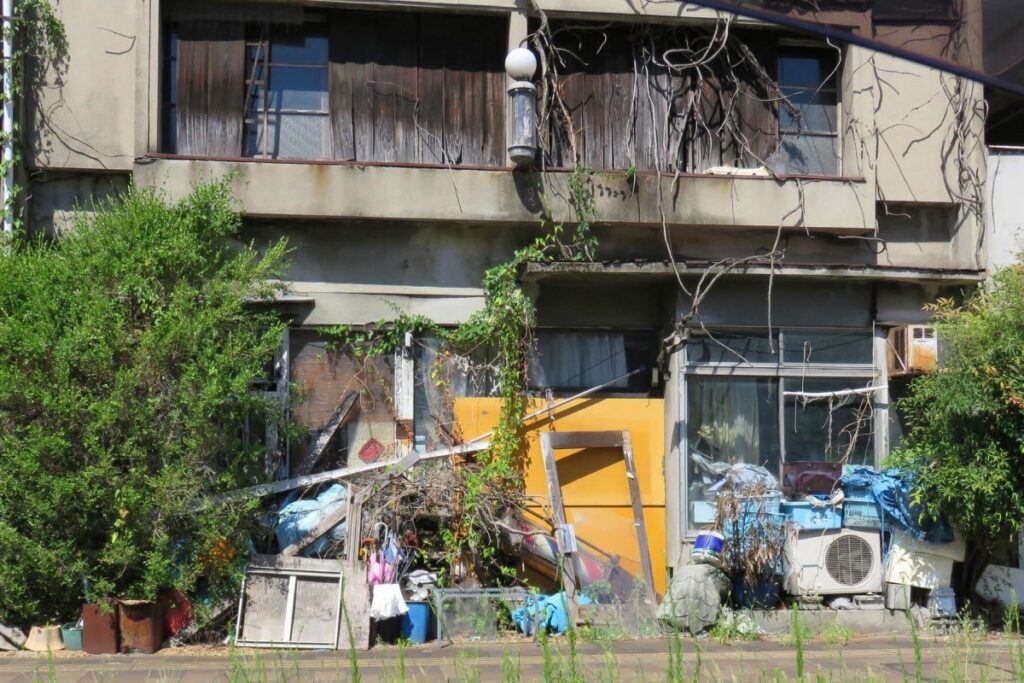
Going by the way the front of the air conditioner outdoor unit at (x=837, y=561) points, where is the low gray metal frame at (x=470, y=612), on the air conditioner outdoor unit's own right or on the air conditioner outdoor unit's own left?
on the air conditioner outdoor unit's own right

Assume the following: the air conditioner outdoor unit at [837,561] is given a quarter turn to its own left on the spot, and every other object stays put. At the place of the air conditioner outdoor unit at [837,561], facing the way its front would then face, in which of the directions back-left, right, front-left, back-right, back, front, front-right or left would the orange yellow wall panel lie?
back

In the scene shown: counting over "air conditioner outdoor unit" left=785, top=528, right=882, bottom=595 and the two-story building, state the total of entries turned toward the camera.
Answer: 2

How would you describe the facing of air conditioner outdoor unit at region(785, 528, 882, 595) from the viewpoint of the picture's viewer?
facing the viewer

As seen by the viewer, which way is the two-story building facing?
toward the camera

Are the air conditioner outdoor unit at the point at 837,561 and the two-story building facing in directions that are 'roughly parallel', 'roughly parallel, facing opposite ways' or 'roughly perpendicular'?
roughly parallel

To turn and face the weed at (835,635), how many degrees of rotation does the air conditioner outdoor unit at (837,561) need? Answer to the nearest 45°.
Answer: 0° — it already faces it

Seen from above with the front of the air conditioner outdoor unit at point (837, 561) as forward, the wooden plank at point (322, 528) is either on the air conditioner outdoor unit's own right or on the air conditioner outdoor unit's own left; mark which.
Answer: on the air conditioner outdoor unit's own right

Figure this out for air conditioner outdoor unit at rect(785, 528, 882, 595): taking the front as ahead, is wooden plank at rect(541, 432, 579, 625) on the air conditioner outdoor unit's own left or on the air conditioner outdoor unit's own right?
on the air conditioner outdoor unit's own right

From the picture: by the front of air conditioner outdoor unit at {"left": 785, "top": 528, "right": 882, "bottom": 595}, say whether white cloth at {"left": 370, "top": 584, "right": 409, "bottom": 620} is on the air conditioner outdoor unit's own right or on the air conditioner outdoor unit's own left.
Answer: on the air conditioner outdoor unit's own right
